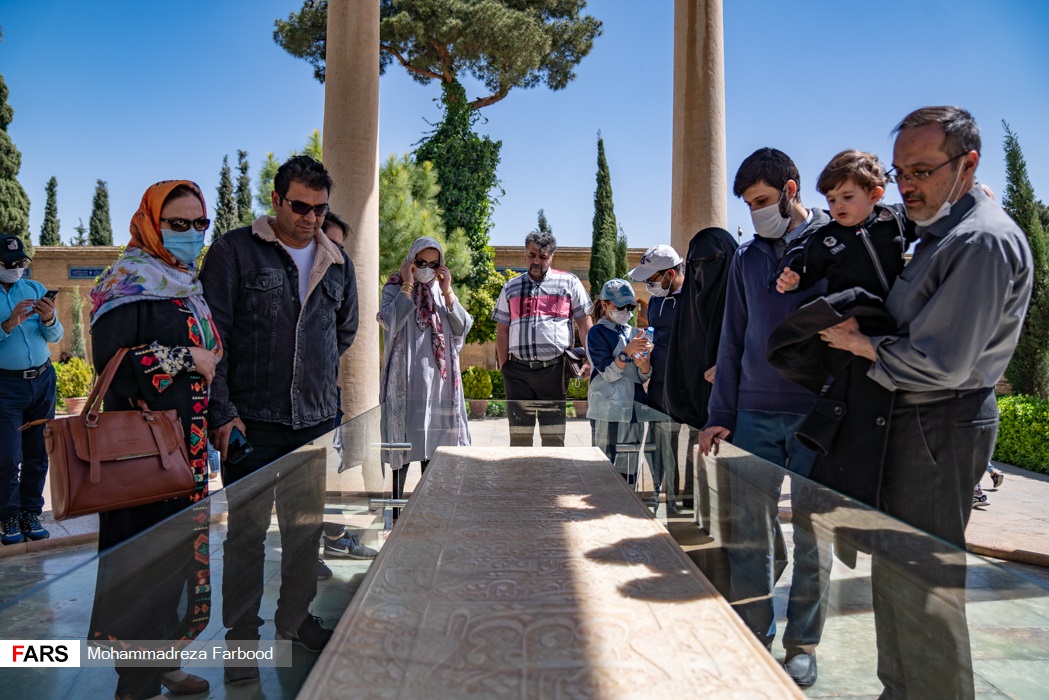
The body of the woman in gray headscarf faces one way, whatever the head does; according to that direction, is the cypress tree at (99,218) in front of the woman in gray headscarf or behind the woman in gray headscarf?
behind

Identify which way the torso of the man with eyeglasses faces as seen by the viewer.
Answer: to the viewer's left

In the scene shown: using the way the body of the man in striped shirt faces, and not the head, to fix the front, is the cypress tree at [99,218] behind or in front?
behind

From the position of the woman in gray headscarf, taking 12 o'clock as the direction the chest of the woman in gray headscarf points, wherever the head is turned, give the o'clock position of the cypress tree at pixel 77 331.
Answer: The cypress tree is roughly at 5 o'clock from the woman in gray headscarf.

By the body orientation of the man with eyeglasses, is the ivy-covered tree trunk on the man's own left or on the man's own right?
on the man's own right

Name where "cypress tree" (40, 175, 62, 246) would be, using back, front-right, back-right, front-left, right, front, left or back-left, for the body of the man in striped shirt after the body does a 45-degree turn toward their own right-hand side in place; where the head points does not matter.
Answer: right

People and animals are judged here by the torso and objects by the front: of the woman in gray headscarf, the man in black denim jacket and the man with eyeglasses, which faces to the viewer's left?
the man with eyeglasses

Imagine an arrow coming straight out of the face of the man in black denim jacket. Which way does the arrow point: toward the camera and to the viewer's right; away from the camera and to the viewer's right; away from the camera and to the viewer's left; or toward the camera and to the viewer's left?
toward the camera and to the viewer's right

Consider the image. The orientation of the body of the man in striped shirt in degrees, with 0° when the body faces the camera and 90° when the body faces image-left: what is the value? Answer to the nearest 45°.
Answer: approximately 0°

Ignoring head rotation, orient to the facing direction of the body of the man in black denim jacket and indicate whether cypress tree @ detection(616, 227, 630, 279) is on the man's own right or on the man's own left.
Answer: on the man's own left

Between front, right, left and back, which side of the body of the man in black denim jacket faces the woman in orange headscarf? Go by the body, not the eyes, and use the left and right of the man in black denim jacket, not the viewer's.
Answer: right

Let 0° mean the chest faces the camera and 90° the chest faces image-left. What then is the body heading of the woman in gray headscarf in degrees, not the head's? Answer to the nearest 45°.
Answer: approximately 0°

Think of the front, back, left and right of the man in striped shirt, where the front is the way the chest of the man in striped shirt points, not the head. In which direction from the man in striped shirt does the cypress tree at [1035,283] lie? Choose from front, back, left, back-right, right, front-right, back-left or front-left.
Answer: back-left

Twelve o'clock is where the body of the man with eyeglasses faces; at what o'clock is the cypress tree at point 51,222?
The cypress tree is roughly at 1 o'clock from the man with eyeglasses.
